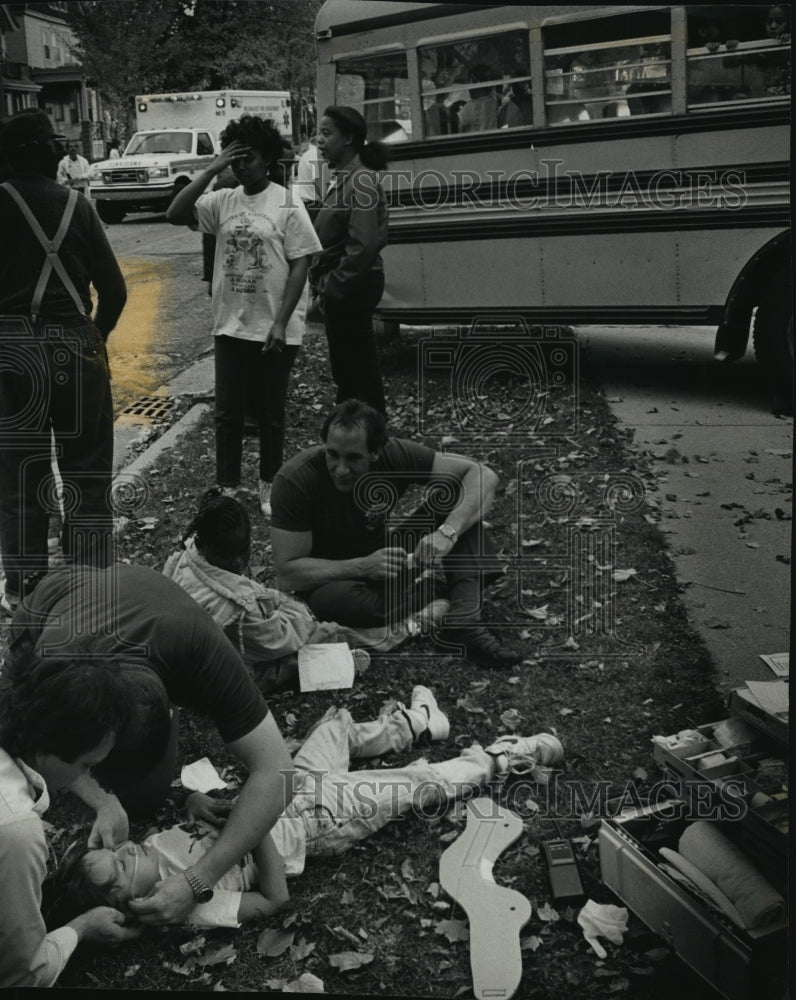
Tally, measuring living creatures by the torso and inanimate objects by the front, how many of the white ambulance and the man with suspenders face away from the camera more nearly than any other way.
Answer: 1

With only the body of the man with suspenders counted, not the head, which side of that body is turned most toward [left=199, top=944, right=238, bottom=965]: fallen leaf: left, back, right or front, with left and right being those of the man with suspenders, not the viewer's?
back

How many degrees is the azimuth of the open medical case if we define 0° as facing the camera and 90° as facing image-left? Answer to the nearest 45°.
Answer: approximately 45°

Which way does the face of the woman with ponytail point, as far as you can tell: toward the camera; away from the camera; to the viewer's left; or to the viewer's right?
to the viewer's left

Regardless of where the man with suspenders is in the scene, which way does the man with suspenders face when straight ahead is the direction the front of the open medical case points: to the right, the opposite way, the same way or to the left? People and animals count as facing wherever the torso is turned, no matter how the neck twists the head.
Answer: to the right

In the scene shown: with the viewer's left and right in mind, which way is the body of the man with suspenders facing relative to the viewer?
facing away from the viewer

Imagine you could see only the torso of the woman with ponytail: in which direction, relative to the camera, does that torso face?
to the viewer's left

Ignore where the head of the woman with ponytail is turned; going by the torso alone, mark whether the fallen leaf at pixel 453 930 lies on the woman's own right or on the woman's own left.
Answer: on the woman's own left

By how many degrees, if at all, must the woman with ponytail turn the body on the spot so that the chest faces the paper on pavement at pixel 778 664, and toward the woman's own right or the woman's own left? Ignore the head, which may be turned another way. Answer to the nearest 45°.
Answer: approximately 135° to the woman's own left
